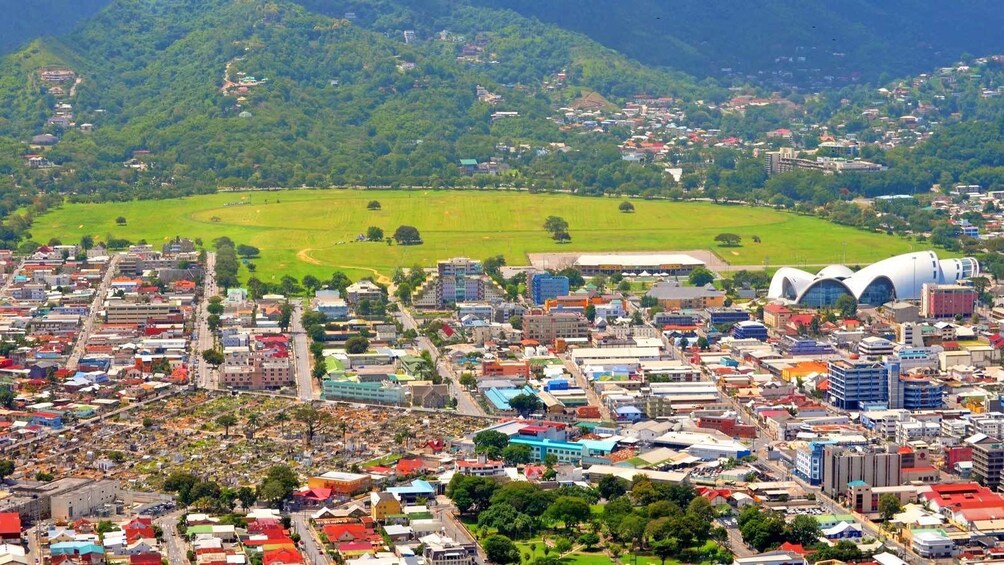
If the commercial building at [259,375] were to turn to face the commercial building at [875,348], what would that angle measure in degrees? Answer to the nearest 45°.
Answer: approximately 90° to its left

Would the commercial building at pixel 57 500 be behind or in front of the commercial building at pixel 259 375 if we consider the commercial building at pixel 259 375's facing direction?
in front

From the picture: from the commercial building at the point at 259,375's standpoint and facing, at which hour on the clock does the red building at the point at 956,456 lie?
The red building is roughly at 10 o'clock from the commercial building.

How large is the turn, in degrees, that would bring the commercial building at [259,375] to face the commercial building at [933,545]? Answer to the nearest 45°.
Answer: approximately 45° to its left

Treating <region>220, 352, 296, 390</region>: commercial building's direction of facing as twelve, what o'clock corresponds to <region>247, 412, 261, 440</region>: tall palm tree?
The tall palm tree is roughly at 12 o'clock from the commercial building.

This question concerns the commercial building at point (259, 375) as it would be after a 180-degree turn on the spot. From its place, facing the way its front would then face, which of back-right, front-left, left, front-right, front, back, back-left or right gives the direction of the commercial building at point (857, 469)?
back-right

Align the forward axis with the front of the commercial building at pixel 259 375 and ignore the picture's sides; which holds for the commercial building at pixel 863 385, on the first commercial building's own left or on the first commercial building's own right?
on the first commercial building's own left

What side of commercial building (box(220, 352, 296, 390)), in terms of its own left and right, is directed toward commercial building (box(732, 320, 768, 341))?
left
